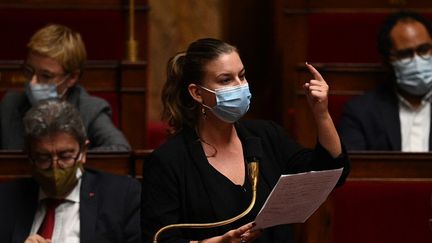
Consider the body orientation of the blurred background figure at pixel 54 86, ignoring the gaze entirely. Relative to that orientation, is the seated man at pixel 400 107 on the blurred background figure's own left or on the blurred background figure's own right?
on the blurred background figure's own left

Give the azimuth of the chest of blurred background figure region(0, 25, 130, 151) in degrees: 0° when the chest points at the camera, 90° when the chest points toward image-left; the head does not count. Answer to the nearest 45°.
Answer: approximately 45°

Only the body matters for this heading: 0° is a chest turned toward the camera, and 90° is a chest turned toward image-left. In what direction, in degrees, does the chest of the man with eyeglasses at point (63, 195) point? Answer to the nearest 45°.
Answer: approximately 0°

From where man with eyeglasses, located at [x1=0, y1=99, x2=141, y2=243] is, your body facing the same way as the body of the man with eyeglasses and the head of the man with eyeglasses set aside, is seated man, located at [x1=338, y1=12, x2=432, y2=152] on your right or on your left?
on your left

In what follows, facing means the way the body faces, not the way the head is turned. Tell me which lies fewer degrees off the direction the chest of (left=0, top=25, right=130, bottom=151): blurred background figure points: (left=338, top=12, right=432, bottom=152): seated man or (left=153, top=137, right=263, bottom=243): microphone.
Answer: the microphone
